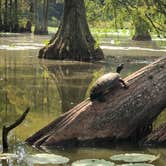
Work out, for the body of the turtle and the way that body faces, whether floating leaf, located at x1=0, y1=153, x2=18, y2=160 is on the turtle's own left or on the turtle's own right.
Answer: on the turtle's own right

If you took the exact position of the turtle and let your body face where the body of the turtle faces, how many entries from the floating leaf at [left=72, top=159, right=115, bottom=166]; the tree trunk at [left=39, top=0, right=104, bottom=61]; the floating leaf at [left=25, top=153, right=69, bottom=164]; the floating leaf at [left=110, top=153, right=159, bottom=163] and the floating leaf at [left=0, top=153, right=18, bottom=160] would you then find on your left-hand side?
1

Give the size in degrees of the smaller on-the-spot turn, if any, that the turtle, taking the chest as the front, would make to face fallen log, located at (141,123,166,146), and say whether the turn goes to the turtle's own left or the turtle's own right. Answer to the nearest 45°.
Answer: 0° — it already faces it

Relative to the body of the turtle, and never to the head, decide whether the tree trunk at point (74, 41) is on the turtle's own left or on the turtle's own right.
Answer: on the turtle's own left

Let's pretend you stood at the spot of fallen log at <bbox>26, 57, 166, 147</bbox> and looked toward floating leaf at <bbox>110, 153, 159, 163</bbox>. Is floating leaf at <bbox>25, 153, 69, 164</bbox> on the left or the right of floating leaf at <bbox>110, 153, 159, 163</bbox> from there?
right

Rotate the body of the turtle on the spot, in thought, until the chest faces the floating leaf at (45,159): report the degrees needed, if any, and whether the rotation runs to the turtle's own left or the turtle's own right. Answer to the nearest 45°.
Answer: approximately 135° to the turtle's own right

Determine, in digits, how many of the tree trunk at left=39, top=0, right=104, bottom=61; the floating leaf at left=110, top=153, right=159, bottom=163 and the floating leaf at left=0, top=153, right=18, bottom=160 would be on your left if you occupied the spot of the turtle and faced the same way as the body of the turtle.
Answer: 1

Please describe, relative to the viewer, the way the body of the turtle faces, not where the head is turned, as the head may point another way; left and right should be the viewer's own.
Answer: facing to the right of the viewer

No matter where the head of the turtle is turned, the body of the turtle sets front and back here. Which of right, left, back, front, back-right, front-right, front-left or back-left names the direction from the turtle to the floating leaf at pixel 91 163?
right

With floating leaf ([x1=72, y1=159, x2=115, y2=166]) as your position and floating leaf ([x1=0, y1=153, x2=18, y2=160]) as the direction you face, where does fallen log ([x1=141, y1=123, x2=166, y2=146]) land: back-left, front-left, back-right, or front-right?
back-right

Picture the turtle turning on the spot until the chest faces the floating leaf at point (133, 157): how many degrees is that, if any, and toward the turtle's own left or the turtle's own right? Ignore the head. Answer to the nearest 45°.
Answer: approximately 90° to the turtle's own right
